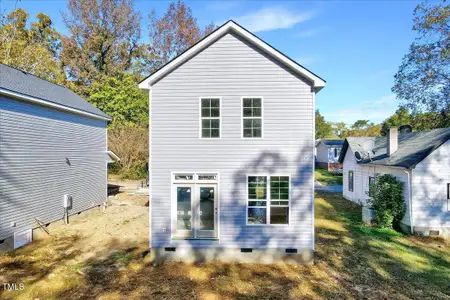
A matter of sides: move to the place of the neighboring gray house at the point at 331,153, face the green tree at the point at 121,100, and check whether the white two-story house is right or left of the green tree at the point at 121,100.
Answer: left

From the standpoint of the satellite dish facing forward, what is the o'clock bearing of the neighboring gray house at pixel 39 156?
The neighboring gray house is roughly at 3 o'clock from the satellite dish.

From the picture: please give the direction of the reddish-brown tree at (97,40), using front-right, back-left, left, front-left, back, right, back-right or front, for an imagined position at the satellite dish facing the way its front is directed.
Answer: back-right

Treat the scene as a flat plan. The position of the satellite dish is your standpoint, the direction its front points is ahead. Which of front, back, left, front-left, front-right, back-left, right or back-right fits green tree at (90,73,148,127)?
back-right

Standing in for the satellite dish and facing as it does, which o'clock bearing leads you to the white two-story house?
The white two-story house is roughly at 2 o'clock from the satellite dish.
